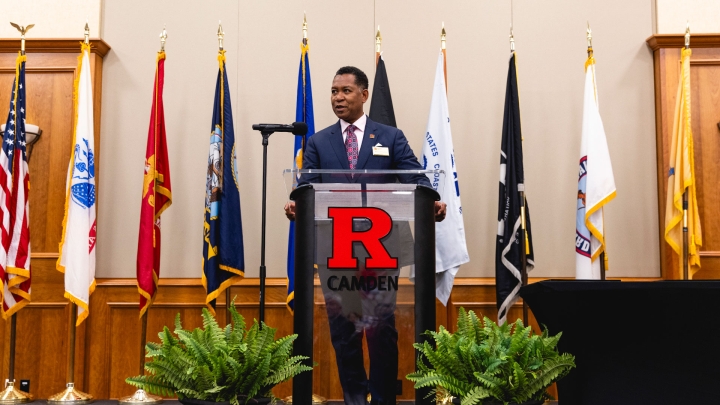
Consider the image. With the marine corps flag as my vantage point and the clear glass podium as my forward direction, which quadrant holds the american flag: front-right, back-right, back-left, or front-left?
back-right

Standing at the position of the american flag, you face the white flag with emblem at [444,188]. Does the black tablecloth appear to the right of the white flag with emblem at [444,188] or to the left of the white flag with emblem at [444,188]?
right

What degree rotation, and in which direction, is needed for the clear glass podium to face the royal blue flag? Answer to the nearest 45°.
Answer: approximately 180°

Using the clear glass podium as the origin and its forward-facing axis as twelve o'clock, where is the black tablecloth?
The black tablecloth is roughly at 10 o'clock from the clear glass podium.

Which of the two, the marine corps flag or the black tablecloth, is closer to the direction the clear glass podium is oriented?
the black tablecloth

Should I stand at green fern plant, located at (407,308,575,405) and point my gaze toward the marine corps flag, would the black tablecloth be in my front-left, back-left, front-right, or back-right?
back-right

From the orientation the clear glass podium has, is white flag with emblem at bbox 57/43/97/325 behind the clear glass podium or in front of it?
behind

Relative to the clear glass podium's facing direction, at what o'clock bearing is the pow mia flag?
The pow mia flag is roughly at 7 o'clock from the clear glass podium.

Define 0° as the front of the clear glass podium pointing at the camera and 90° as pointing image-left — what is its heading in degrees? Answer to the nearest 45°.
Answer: approximately 0°

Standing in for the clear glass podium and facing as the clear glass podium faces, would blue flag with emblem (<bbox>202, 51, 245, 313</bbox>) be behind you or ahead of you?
behind
